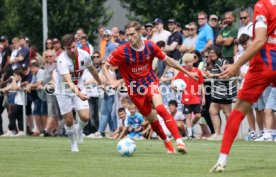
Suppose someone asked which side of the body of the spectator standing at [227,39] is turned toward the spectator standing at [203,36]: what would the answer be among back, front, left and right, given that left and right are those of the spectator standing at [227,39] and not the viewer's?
right

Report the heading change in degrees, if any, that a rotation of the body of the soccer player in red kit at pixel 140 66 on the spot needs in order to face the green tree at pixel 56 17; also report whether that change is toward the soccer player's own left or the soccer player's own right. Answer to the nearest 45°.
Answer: approximately 180°

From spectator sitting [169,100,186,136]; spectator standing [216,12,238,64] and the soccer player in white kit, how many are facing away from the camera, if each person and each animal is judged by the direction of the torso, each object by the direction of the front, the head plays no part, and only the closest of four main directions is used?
0

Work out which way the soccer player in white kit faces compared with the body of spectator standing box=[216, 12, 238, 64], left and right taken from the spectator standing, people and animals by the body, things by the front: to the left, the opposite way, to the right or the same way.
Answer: to the left

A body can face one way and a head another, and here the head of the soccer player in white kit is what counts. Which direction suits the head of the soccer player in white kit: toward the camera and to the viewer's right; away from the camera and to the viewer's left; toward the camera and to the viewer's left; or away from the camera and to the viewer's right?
toward the camera and to the viewer's right

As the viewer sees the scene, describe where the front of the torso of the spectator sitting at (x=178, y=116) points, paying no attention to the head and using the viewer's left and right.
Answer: facing the viewer and to the left of the viewer

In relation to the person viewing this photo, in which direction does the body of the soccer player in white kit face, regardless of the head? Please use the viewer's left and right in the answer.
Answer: facing the viewer and to the right of the viewer

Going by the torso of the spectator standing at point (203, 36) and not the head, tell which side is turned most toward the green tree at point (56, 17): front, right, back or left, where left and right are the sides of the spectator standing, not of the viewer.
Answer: right

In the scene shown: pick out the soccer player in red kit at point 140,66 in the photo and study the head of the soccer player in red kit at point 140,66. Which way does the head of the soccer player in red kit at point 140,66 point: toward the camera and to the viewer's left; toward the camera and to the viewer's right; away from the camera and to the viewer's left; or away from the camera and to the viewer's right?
toward the camera and to the viewer's left

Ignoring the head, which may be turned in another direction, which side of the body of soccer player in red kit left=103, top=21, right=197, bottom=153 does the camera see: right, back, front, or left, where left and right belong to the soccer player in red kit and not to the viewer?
front

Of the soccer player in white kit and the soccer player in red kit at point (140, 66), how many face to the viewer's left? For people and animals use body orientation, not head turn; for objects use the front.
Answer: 0
